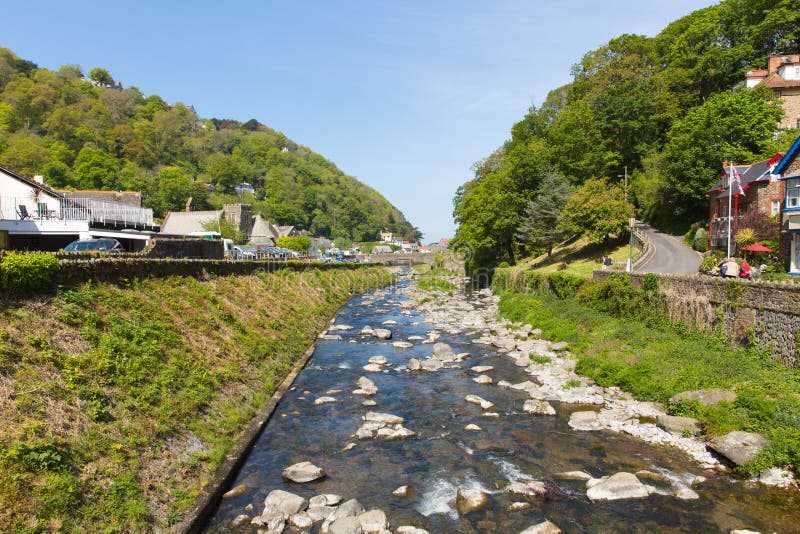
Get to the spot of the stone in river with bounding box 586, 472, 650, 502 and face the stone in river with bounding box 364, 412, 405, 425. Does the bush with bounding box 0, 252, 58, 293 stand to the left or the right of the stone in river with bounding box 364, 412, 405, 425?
left

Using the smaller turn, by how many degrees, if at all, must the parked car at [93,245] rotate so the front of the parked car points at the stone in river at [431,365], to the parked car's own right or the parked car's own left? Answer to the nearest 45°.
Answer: approximately 135° to the parked car's own left

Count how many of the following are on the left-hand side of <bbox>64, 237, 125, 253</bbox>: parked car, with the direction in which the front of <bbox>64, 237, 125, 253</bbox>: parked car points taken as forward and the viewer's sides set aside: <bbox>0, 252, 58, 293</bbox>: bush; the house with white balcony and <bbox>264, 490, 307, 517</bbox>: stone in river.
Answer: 2

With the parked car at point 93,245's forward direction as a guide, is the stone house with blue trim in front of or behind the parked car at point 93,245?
behind

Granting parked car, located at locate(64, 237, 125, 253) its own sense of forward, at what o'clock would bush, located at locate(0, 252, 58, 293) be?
The bush is roughly at 9 o'clock from the parked car.

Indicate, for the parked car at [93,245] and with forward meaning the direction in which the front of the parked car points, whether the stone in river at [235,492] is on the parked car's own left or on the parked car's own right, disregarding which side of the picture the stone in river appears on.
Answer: on the parked car's own left

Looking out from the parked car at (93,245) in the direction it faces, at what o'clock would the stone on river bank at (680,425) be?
The stone on river bank is roughly at 8 o'clock from the parked car.

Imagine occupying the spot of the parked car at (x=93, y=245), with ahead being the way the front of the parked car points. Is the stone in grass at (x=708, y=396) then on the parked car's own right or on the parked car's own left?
on the parked car's own left

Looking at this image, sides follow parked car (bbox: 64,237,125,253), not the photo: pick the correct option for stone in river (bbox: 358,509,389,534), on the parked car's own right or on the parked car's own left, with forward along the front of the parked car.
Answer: on the parked car's own left

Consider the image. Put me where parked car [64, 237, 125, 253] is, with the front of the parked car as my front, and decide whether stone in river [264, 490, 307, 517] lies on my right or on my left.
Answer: on my left

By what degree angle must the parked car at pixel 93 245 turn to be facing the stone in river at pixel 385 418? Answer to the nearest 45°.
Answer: approximately 135° to its left

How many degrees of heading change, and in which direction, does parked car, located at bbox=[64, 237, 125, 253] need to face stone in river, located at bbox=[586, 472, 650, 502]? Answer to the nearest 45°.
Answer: approximately 135° to its left

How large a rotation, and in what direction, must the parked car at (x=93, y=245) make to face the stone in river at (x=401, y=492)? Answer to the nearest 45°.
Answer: approximately 90° to its left

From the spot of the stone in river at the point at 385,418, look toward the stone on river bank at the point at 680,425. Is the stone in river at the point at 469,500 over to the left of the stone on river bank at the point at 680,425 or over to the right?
right

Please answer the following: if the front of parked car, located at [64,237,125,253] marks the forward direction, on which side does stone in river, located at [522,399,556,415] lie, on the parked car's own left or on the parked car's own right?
on the parked car's own left

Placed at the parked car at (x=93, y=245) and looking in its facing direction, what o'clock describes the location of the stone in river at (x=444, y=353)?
The stone in river is roughly at 7 o'clock from the parked car.

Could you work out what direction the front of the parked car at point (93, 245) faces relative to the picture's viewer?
facing to the left of the viewer

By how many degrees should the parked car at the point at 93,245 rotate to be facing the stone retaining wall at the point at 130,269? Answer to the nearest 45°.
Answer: approximately 90° to its left

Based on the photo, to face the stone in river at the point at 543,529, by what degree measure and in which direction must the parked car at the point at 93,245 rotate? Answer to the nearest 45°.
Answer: approximately 90° to its left

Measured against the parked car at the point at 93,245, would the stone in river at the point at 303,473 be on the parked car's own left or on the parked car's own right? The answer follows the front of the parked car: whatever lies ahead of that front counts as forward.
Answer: on the parked car's own left
